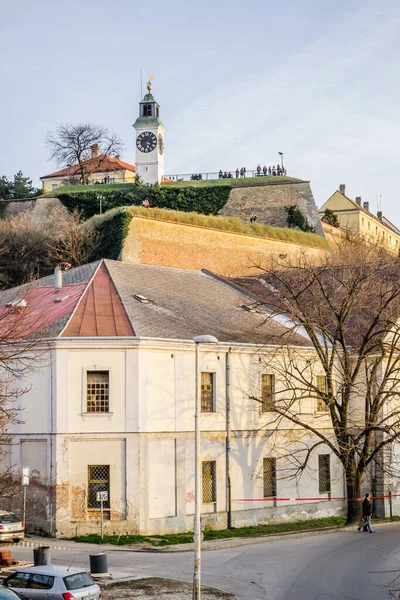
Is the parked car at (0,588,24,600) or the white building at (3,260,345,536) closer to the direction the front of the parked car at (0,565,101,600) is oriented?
the white building

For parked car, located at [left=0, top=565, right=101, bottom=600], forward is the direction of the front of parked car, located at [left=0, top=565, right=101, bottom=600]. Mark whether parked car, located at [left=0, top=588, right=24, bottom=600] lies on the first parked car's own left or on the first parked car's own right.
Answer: on the first parked car's own left

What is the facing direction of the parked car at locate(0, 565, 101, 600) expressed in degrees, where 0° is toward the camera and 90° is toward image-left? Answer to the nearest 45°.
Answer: approximately 135°

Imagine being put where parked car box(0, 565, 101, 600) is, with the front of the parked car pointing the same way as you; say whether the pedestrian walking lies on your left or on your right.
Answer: on your right

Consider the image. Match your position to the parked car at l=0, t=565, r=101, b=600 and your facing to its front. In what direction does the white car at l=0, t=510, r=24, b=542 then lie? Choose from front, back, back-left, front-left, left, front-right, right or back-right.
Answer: front-right

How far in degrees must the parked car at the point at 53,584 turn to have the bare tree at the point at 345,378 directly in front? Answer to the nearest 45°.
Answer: approximately 90° to its right

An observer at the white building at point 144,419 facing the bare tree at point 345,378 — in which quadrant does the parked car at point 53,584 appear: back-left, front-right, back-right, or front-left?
back-right
